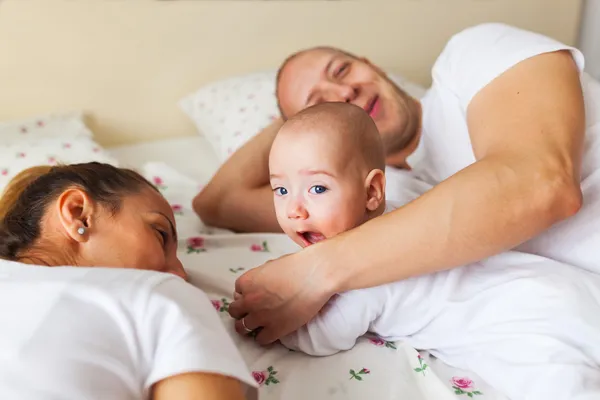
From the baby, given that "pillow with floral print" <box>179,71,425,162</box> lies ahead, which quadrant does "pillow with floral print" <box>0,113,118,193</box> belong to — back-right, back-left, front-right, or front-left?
front-left

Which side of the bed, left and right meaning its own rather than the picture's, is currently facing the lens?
front
